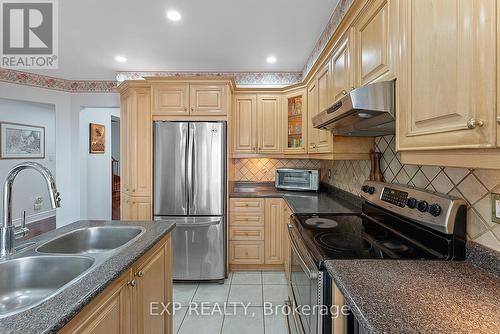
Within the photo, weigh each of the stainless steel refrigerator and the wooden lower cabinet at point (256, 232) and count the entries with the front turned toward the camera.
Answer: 2

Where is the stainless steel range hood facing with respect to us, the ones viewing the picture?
facing the viewer and to the left of the viewer

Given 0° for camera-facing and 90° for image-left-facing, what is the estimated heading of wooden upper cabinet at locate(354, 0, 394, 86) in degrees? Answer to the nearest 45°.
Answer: approximately 45°

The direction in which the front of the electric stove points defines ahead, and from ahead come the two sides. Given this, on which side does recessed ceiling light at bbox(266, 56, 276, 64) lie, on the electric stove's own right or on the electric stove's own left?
on the electric stove's own right

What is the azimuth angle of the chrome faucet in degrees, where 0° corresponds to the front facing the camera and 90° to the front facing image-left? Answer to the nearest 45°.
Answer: approximately 315°

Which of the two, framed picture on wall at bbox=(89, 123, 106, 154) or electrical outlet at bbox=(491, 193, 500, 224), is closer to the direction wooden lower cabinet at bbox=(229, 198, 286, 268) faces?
the electrical outlet

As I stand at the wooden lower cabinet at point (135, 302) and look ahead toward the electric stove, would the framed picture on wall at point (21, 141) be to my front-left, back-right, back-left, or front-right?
back-left

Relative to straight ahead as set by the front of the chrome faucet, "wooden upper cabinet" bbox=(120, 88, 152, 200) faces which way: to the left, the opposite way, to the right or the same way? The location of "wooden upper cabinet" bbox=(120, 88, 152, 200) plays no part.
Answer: to the right

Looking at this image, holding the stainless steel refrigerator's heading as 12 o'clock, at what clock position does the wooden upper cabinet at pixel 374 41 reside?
The wooden upper cabinet is roughly at 11 o'clock from the stainless steel refrigerator.

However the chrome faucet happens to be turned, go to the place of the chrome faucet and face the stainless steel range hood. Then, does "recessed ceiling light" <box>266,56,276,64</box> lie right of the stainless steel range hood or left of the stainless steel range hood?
left

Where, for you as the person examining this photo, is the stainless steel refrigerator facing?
facing the viewer

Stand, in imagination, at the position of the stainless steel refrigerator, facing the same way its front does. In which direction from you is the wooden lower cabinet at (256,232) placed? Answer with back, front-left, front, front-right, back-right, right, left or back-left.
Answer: left

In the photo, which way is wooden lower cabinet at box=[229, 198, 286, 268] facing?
toward the camera

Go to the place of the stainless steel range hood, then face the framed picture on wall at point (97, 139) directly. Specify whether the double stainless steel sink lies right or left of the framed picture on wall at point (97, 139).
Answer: left

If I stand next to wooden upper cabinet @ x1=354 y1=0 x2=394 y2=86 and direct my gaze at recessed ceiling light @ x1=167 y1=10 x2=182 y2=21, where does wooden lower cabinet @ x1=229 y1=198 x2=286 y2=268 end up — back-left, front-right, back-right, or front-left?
front-right

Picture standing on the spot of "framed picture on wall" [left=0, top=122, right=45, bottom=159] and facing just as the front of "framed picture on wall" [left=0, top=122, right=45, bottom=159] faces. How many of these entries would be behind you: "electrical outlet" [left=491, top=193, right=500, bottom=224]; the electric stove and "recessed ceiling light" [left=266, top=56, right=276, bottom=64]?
0

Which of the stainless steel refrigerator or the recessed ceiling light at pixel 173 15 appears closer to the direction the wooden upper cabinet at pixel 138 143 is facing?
the recessed ceiling light

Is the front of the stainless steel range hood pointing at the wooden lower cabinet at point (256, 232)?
no
